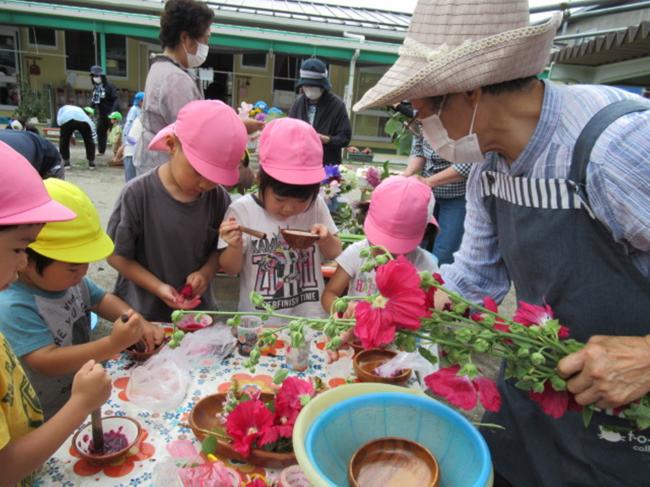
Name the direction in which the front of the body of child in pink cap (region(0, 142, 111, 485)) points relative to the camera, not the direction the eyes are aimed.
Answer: to the viewer's right

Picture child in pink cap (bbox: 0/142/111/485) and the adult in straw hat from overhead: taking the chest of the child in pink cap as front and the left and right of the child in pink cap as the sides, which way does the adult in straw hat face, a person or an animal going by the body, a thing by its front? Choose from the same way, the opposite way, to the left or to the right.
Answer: the opposite way

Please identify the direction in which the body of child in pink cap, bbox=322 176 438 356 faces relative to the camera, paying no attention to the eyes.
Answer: toward the camera

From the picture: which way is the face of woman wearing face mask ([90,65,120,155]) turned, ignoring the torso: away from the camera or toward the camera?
toward the camera

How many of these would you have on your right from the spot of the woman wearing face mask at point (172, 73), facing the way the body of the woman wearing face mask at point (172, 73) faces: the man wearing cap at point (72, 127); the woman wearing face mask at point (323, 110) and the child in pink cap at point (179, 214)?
1

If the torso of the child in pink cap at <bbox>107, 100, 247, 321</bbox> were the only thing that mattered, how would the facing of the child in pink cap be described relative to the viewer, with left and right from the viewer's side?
facing the viewer and to the right of the viewer

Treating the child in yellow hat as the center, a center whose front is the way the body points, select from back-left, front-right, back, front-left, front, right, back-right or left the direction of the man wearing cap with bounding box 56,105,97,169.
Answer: back-left
